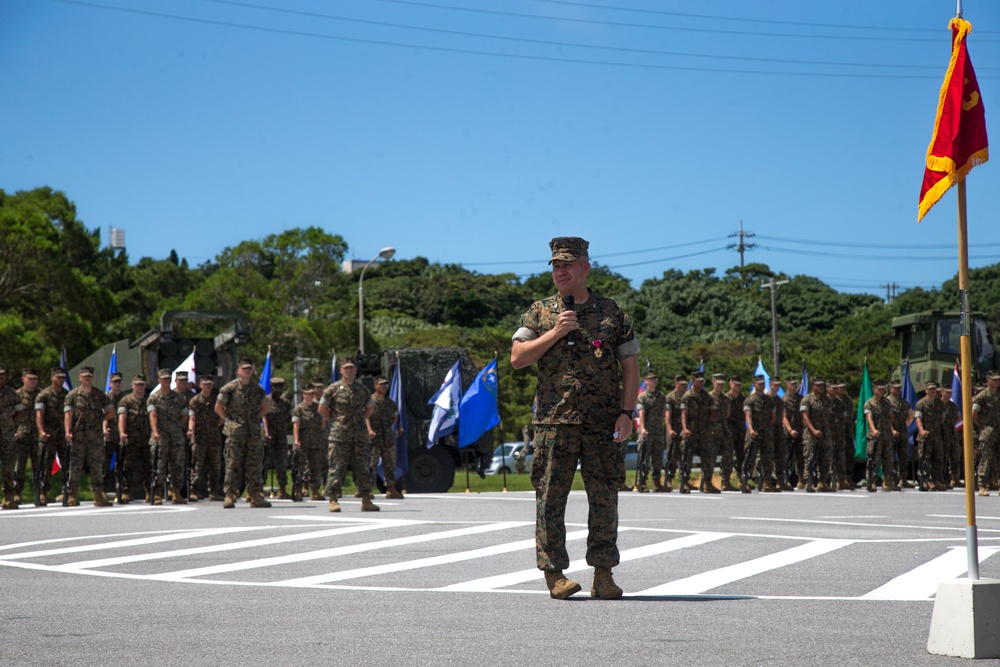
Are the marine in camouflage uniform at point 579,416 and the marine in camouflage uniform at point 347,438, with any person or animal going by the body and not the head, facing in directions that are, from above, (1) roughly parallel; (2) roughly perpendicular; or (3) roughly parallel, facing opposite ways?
roughly parallel

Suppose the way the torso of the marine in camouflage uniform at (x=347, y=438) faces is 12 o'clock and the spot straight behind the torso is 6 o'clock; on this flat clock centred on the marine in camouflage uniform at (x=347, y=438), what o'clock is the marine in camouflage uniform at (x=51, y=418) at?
the marine in camouflage uniform at (x=51, y=418) is roughly at 4 o'clock from the marine in camouflage uniform at (x=347, y=438).

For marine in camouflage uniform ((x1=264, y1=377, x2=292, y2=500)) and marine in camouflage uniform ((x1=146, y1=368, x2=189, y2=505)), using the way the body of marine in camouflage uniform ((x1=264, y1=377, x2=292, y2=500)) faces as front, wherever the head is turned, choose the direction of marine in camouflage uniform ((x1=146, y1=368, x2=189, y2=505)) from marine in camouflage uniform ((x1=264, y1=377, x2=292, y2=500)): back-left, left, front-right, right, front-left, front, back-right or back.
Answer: right

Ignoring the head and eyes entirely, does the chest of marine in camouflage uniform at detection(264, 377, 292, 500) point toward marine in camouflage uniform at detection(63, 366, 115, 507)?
no

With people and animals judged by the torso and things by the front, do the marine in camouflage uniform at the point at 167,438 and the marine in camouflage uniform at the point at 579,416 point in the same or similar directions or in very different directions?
same or similar directions

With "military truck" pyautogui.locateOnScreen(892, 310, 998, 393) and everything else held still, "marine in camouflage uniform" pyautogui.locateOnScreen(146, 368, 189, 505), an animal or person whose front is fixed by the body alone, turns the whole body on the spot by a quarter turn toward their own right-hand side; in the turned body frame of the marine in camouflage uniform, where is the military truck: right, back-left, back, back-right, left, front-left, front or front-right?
back

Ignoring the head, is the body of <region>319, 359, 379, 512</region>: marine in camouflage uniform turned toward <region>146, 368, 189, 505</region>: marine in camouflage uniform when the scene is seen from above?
no

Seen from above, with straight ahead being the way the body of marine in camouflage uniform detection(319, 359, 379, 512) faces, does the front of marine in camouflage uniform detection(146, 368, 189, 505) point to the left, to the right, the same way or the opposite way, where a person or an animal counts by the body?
the same way

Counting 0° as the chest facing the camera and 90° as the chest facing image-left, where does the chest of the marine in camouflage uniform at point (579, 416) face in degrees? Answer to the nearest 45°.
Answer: approximately 0°

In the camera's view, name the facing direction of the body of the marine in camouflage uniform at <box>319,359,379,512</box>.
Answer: toward the camera

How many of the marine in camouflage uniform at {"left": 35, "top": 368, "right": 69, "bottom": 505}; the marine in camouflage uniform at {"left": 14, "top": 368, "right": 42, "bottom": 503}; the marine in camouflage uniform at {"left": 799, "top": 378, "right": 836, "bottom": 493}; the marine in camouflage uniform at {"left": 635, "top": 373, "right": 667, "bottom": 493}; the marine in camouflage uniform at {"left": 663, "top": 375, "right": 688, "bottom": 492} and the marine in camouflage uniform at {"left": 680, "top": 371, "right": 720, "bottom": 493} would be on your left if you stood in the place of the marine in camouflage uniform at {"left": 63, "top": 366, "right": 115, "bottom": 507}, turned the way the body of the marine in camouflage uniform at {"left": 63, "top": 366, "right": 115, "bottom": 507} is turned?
4

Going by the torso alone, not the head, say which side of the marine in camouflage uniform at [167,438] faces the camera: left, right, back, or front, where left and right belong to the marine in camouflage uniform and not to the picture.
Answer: front

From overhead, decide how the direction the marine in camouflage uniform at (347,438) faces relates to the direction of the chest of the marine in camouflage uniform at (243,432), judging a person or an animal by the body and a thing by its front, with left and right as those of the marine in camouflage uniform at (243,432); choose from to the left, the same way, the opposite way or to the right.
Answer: the same way

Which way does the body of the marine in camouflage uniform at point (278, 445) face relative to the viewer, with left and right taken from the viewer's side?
facing the viewer and to the right of the viewer

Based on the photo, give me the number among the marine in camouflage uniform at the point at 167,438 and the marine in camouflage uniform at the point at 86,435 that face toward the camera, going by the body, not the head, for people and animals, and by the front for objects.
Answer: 2

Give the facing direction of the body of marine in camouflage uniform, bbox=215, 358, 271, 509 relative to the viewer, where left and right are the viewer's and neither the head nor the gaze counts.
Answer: facing the viewer

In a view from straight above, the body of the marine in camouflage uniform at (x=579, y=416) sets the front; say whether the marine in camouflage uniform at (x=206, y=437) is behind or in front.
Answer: behind

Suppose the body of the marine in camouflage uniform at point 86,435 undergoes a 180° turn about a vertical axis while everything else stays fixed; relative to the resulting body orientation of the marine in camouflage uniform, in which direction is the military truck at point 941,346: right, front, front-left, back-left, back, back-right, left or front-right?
right

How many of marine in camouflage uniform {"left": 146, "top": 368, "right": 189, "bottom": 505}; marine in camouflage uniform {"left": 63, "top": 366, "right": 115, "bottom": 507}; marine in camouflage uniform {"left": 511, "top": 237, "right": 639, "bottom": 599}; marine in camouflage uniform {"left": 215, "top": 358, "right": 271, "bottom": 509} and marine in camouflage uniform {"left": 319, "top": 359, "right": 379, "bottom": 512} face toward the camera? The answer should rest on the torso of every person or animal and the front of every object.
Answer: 5
